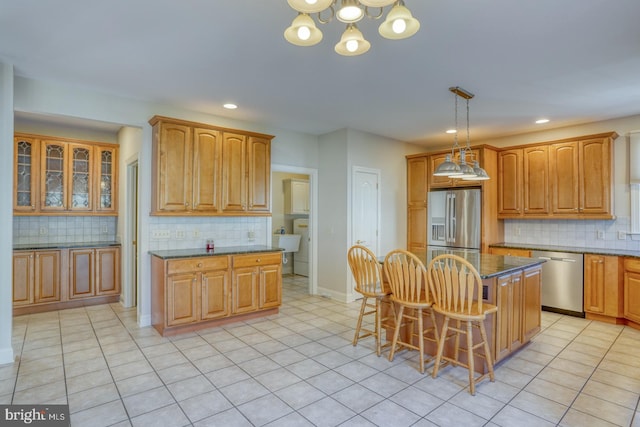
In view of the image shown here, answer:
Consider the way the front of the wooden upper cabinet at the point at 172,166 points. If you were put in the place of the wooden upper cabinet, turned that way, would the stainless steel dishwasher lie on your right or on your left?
on your left

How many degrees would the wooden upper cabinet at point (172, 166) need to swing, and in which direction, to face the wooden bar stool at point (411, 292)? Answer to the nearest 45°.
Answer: approximately 45° to its left

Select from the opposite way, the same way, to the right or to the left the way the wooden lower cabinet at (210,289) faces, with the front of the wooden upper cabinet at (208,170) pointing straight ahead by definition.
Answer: the same way

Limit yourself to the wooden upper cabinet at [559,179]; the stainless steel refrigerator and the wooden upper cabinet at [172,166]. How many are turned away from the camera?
0

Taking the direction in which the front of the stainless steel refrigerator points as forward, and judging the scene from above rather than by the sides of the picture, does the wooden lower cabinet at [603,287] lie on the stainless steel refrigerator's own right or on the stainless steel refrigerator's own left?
on the stainless steel refrigerator's own left

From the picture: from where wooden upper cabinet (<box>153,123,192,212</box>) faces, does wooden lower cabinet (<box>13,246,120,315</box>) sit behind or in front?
behind

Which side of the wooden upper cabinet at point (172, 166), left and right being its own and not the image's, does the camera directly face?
front

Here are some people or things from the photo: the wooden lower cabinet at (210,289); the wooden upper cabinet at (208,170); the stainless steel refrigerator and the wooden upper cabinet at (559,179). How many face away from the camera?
0

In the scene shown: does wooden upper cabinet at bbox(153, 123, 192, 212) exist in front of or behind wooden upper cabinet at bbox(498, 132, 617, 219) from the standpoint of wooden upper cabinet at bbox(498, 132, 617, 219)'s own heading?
in front

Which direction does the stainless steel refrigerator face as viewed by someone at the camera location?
facing the viewer and to the left of the viewer

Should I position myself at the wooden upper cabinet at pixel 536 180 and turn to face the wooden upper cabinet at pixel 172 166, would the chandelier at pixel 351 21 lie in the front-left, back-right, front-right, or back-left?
front-left

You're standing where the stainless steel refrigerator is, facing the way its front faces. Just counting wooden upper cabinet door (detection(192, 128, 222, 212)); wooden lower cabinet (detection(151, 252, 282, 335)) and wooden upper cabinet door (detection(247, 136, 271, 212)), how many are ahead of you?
3

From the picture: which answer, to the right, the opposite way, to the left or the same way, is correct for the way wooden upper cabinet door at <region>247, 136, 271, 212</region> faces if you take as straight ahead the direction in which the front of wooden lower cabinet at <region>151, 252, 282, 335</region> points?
the same way

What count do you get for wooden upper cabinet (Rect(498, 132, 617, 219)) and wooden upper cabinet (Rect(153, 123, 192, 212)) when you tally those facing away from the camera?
0
